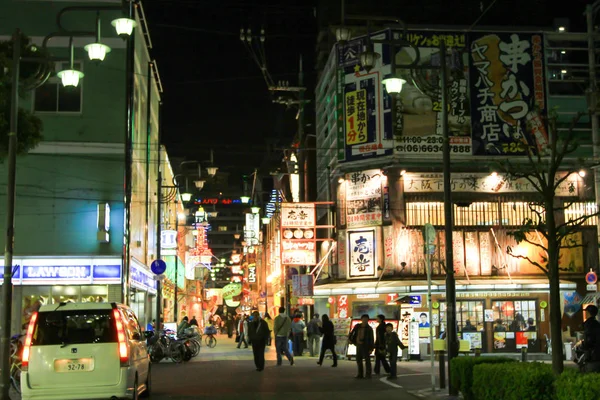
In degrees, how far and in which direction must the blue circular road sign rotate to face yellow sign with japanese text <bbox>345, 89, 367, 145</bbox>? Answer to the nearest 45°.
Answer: approximately 90° to its left

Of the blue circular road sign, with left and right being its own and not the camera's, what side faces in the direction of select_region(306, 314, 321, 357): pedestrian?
left

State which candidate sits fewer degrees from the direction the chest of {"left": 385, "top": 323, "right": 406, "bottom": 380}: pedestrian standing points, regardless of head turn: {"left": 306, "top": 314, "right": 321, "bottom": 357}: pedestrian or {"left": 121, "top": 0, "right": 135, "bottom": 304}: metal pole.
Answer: the metal pole

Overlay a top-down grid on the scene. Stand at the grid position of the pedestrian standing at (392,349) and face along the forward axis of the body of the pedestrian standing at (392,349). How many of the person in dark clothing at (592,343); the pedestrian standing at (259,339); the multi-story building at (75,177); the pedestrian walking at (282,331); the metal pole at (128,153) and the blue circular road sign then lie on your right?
5

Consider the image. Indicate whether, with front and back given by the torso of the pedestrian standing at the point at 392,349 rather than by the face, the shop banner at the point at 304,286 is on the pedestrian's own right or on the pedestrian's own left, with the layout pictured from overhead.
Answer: on the pedestrian's own right

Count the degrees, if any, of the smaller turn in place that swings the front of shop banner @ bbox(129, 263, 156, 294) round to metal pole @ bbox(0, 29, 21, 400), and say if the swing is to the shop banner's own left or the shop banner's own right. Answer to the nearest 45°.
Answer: approximately 45° to the shop banner's own right

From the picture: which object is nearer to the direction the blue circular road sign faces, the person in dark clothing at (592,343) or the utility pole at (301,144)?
the person in dark clothing

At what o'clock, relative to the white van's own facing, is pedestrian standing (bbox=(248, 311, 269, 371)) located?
The pedestrian standing is roughly at 1 o'clock from the white van.

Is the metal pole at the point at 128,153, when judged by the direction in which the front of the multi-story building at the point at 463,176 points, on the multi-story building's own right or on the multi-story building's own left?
on the multi-story building's own right
